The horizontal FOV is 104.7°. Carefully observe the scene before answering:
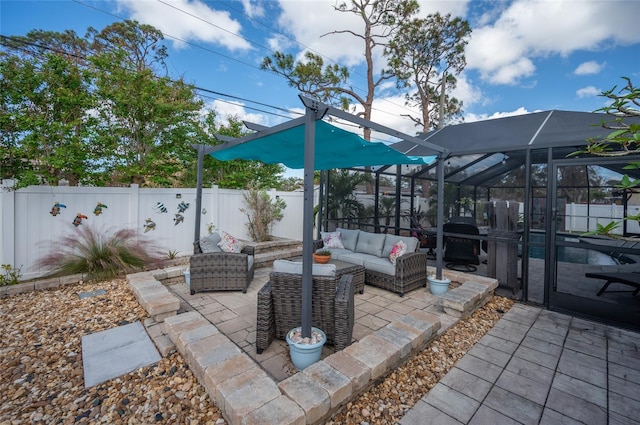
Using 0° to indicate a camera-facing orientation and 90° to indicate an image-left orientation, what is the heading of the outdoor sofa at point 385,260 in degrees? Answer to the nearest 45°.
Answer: approximately 45°

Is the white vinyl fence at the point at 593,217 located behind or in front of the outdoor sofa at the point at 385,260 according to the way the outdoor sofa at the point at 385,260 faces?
behind

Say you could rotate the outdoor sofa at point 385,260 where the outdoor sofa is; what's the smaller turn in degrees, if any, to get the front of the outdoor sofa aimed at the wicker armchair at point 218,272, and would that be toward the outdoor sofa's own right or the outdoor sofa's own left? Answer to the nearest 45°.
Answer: approximately 45° to the outdoor sofa's own right
